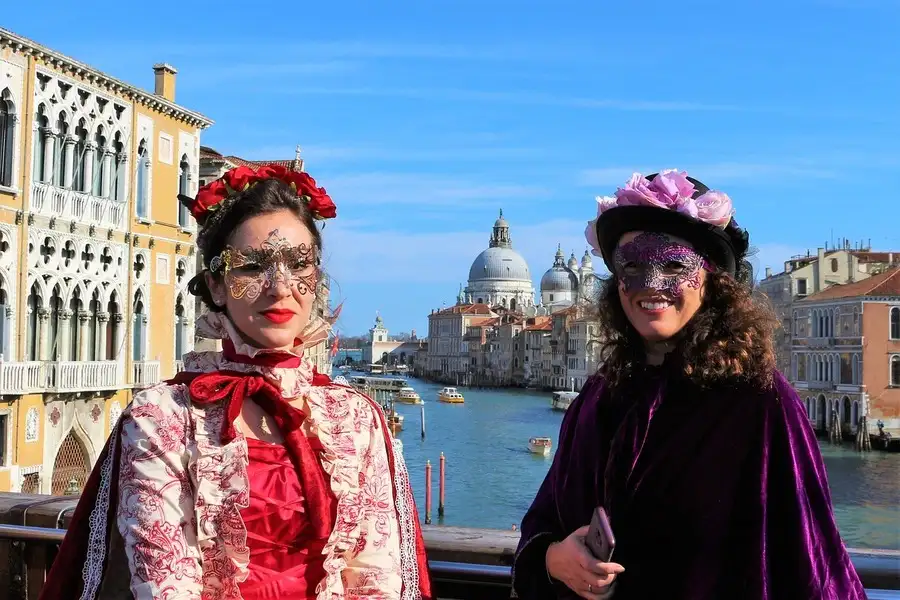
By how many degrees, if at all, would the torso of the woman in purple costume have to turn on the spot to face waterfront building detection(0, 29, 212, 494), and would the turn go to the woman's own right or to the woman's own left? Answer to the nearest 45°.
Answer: approximately 90° to the woman's own right

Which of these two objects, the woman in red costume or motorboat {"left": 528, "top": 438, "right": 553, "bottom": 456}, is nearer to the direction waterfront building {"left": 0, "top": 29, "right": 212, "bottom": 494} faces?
the woman in red costume

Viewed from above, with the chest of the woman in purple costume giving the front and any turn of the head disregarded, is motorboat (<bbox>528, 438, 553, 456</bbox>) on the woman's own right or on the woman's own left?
on the woman's own right

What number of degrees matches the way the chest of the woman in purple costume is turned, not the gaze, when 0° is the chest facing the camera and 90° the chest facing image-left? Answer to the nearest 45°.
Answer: approximately 45°

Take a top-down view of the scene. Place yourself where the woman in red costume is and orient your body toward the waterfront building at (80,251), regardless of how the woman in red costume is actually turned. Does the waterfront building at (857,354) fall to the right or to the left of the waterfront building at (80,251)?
right

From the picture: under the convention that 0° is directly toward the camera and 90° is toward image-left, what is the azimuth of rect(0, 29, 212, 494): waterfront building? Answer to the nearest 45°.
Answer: approximately 315°

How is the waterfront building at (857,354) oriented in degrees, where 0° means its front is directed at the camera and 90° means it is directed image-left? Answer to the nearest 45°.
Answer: approximately 45°
